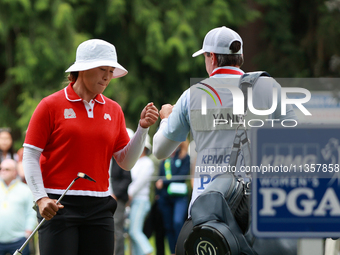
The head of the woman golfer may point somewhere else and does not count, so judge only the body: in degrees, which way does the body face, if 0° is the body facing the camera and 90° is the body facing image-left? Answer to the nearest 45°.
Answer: approximately 315°

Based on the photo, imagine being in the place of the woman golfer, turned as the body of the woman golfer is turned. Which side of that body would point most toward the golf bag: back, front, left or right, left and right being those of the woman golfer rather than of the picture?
front

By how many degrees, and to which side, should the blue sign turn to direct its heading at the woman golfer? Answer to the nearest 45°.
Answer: approximately 135° to its right

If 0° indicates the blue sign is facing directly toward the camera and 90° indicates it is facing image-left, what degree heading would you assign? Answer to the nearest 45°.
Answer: approximately 0°

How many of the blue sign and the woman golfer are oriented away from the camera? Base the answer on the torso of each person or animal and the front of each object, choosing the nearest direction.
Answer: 0
